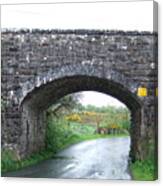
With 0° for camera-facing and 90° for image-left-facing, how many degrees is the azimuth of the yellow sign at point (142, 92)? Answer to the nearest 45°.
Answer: approximately 0°
